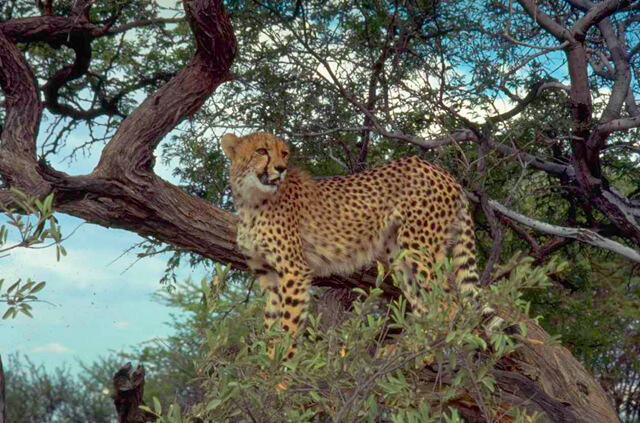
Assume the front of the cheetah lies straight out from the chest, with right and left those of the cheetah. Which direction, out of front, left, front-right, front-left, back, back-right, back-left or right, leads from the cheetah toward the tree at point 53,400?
front-right

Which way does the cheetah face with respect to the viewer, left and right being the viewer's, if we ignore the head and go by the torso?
facing to the left of the viewer

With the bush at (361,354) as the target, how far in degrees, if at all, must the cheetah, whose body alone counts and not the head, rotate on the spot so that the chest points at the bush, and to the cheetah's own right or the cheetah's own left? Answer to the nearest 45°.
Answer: approximately 90° to the cheetah's own left

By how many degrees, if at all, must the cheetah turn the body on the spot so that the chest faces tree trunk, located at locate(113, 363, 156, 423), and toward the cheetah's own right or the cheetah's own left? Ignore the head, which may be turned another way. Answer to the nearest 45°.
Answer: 0° — it already faces it
